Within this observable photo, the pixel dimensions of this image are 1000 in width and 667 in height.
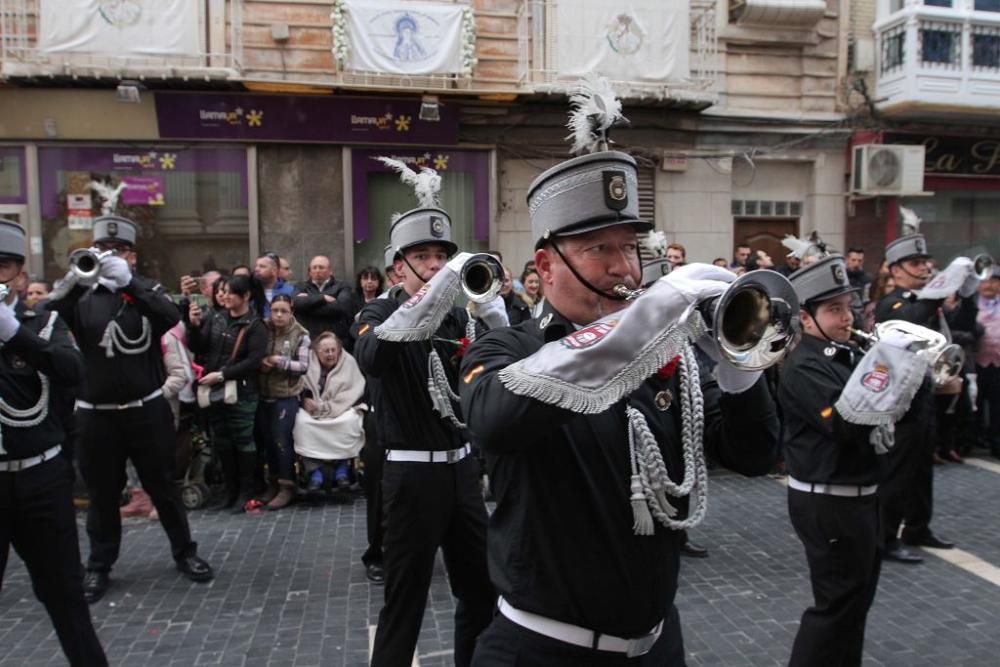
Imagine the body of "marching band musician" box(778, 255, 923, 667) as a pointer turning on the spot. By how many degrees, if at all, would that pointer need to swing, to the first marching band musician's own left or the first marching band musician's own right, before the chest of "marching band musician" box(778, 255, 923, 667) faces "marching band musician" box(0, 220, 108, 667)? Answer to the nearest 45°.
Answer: approximately 90° to the first marching band musician's own right

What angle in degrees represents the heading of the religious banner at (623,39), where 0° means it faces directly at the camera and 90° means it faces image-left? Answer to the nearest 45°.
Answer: approximately 0°

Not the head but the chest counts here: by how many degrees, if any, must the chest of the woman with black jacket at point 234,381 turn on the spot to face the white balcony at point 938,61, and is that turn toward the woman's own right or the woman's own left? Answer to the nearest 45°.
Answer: approximately 135° to the woman's own left

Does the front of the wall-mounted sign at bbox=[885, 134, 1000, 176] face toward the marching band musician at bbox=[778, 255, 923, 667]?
yes

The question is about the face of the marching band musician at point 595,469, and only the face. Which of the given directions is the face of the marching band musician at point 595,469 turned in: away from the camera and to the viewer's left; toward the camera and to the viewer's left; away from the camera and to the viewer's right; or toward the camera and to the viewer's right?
toward the camera and to the viewer's right

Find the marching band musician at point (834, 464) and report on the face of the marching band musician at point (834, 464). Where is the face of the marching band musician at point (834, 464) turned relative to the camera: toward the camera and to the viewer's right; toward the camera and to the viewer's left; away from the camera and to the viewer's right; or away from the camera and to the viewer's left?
toward the camera and to the viewer's right

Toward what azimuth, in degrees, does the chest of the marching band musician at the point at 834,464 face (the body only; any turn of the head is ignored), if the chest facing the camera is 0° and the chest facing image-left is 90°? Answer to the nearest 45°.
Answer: approximately 315°

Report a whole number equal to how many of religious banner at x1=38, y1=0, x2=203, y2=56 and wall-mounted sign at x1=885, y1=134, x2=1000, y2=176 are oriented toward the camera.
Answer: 2

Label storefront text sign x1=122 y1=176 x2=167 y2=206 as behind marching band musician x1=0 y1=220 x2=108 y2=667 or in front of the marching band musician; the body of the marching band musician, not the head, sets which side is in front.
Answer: behind

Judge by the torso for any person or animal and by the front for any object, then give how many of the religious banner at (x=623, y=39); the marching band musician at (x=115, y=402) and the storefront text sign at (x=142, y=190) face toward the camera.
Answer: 3

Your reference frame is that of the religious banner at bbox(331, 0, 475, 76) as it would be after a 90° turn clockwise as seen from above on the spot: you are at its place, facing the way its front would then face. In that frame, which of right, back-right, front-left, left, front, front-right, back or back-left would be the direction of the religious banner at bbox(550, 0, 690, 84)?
back

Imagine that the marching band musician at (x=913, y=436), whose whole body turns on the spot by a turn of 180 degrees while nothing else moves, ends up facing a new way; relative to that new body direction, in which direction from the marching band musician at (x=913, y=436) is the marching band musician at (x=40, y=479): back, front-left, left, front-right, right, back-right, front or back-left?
left

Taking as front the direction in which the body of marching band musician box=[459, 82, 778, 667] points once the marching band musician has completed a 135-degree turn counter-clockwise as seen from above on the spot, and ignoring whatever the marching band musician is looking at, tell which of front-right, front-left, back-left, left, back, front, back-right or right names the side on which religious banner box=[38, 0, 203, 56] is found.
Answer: front-left
